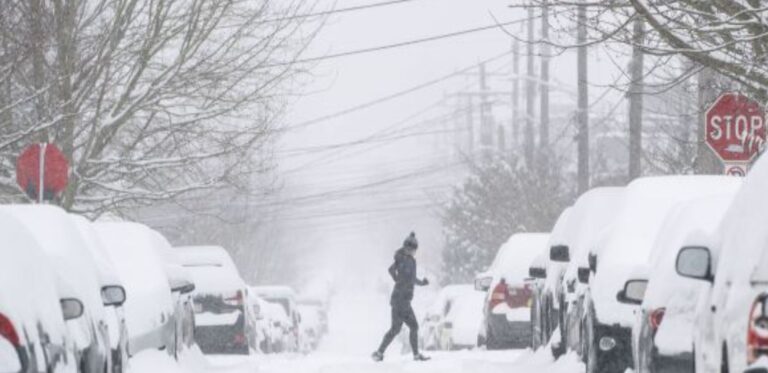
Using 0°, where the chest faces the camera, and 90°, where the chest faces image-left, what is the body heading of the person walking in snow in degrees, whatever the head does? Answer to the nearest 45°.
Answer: approximately 270°

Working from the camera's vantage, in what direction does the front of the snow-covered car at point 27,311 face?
facing away from the viewer

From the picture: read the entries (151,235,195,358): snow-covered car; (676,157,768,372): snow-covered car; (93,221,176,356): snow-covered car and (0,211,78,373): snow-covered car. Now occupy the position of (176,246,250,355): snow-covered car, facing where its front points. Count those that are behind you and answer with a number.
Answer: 4

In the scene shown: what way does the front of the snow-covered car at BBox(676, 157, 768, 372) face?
away from the camera

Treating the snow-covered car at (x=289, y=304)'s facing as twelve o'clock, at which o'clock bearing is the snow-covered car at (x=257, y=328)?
the snow-covered car at (x=257, y=328) is roughly at 6 o'clock from the snow-covered car at (x=289, y=304).

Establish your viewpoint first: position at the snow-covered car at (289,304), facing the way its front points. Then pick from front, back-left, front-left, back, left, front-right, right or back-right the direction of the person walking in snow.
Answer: back

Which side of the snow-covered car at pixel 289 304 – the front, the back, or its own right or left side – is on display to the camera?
back

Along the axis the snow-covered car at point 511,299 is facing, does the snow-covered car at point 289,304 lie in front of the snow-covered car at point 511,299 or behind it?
in front

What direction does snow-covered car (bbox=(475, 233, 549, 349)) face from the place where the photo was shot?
facing away from the viewer

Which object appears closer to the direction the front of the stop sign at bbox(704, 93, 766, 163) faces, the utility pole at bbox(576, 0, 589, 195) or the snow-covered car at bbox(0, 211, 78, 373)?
the snow-covered car

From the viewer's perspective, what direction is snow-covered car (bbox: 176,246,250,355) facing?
away from the camera

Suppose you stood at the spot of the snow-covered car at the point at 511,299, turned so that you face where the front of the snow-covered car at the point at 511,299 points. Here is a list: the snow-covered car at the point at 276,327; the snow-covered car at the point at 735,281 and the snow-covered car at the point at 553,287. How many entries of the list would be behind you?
2
